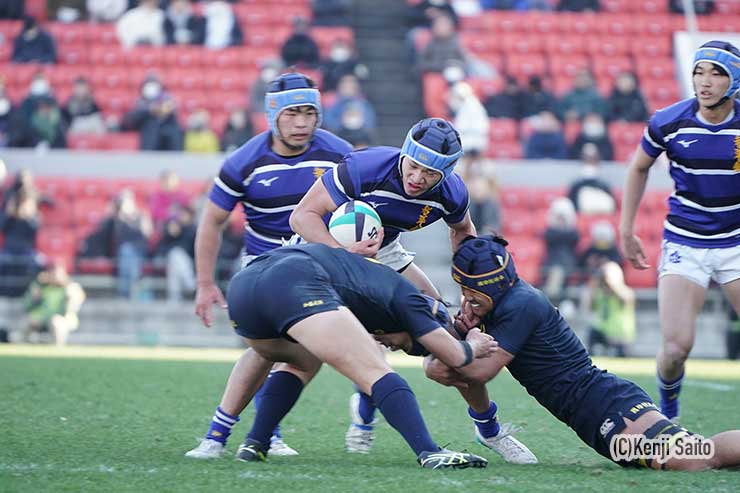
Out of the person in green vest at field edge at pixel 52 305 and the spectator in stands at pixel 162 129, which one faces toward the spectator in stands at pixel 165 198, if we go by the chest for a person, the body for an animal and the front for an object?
the spectator in stands at pixel 162 129

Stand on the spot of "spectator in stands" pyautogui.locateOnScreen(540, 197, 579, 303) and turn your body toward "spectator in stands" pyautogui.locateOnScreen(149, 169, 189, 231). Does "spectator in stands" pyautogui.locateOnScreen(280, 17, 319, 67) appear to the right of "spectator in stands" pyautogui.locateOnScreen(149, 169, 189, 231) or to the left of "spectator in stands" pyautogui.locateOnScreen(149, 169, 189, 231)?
right

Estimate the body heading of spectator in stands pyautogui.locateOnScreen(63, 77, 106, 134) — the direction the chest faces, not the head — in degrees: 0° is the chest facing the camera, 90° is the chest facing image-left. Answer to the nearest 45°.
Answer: approximately 0°

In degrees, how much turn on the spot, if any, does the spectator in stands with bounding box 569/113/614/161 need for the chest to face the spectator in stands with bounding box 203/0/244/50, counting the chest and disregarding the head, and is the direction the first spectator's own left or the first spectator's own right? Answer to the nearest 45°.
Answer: approximately 90° to the first spectator's own right

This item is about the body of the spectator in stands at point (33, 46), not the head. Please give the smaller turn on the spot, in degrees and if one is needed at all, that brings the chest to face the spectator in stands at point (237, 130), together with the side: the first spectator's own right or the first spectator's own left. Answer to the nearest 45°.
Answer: approximately 45° to the first spectator's own left

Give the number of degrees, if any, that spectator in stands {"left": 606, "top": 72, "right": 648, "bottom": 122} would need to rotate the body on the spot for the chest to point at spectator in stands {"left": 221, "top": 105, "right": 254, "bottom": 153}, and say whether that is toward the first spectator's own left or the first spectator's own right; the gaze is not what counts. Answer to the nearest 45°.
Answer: approximately 45° to the first spectator's own right

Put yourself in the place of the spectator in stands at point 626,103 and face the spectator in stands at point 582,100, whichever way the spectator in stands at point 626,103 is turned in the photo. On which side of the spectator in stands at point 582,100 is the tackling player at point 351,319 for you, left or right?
left

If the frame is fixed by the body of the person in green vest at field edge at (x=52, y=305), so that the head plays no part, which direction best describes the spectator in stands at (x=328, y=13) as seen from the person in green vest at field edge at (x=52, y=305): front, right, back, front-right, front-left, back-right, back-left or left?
back-left
